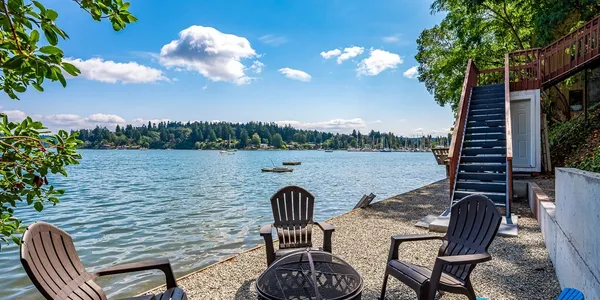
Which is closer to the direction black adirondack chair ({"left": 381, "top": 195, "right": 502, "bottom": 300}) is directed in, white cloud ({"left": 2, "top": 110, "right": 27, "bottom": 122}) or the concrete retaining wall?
the white cloud

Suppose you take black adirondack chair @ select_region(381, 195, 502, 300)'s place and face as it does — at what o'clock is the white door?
The white door is roughly at 5 o'clock from the black adirondack chair.

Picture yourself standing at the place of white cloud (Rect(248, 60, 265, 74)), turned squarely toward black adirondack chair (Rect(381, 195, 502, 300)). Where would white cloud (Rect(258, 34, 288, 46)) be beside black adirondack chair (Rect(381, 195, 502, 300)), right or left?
left

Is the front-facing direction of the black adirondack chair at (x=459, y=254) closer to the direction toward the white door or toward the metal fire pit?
the metal fire pit

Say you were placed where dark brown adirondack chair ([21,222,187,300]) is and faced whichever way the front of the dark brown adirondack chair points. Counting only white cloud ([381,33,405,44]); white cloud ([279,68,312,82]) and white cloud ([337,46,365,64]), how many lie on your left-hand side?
3

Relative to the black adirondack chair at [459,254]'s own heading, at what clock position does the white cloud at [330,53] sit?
The white cloud is roughly at 4 o'clock from the black adirondack chair.

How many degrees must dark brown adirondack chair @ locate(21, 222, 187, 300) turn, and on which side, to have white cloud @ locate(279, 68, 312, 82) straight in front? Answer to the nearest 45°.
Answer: approximately 90° to its left

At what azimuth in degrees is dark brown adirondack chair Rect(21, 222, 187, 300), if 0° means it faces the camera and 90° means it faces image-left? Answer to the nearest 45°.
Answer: approximately 315°

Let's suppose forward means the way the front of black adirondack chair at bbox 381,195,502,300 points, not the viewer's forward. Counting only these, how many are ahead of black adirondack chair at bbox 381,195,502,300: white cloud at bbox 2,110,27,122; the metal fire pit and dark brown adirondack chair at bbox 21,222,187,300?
3
